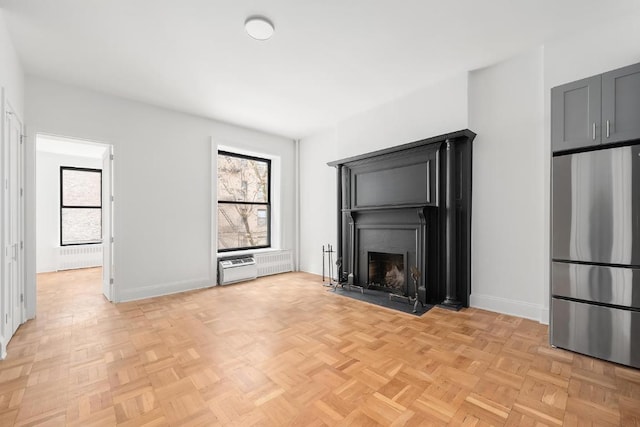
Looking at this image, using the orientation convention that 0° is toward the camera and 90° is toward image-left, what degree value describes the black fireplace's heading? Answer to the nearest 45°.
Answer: approximately 45°

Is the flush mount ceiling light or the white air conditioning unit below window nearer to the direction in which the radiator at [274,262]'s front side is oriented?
the flush mount ceiling light

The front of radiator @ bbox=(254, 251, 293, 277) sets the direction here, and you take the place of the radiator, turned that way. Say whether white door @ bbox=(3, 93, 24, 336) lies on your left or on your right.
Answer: on your right

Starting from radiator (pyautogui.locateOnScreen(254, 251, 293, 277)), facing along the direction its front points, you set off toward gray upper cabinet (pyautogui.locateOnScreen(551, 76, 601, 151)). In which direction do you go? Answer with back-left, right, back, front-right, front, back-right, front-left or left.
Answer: front

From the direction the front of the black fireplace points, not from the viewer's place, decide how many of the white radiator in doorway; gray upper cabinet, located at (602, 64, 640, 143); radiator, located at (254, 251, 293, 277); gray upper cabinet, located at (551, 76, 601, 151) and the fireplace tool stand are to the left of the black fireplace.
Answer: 2

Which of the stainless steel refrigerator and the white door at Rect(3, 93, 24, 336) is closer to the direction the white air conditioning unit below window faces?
the stainless steel refrigerator

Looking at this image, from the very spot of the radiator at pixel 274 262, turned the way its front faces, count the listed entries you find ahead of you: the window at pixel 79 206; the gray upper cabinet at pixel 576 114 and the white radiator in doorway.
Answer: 1

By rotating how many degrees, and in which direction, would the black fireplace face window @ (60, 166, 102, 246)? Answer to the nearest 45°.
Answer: approximately 45° to its right

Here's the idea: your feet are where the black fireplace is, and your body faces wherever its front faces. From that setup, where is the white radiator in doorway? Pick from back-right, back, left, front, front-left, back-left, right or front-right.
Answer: front-right

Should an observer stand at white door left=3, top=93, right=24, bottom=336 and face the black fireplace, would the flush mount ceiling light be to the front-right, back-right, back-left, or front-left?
front-right

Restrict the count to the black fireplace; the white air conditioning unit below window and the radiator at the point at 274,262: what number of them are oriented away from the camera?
0

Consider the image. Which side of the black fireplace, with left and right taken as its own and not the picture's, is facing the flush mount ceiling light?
front
